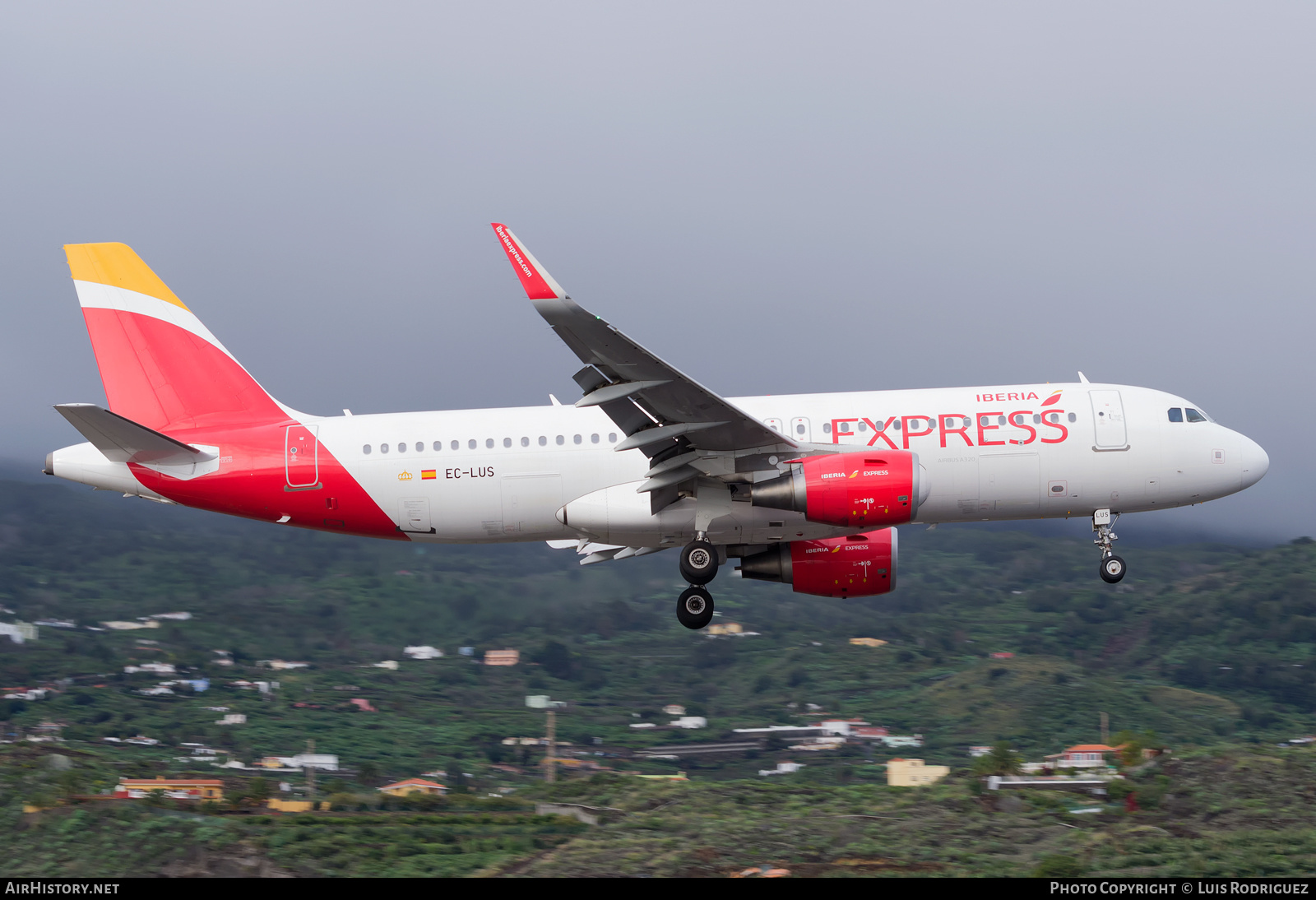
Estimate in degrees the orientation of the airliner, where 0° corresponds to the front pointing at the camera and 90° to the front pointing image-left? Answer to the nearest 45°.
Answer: approximately 270°
